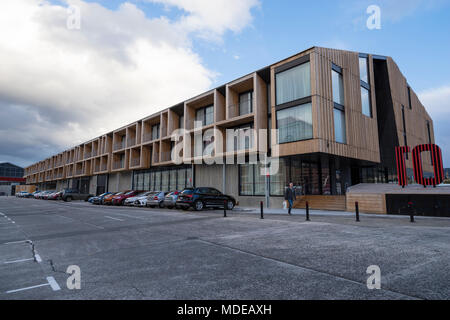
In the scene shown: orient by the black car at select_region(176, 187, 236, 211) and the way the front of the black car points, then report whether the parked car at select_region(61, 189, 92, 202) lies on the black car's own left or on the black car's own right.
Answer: on the black car's own left

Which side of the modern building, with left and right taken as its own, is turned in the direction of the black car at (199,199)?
front

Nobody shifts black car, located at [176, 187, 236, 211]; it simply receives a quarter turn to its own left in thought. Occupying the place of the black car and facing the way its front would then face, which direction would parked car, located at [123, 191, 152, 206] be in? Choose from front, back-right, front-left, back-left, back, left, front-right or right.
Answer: front

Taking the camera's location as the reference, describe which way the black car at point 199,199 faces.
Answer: facing away from the viewer and to the right of the viewer

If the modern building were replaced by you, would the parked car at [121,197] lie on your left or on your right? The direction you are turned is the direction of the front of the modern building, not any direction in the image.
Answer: on your right

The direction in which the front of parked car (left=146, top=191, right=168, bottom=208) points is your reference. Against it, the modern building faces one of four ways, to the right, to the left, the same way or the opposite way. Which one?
the opposite way

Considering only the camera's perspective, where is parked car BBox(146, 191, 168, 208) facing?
facing away from the viewer and to the right of the viewer

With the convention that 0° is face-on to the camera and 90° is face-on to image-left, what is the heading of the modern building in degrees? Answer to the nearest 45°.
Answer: approximately 45°

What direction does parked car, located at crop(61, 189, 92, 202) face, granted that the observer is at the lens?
facing away from the viewer and to the right of the viewer

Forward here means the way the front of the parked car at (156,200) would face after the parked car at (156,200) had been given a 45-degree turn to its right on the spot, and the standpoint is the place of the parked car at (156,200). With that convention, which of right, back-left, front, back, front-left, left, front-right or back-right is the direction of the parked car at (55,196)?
back-left

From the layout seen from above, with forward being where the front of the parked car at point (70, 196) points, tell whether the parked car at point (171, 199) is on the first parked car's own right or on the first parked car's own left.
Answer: on the first parked car's own right

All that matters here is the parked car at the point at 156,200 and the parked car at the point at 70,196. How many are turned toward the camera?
0

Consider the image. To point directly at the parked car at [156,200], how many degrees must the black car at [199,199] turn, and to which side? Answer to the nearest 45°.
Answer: approximately 90° to its left

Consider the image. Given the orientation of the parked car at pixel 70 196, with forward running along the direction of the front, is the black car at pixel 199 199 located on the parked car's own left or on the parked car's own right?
on the parked car's own right

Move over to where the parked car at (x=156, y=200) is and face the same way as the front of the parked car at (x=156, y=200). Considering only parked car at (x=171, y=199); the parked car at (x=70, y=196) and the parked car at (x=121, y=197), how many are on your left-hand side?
2

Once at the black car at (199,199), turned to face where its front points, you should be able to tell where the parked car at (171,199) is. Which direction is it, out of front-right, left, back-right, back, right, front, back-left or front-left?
left

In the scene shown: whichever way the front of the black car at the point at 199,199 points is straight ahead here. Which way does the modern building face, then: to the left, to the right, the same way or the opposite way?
the opposite way
